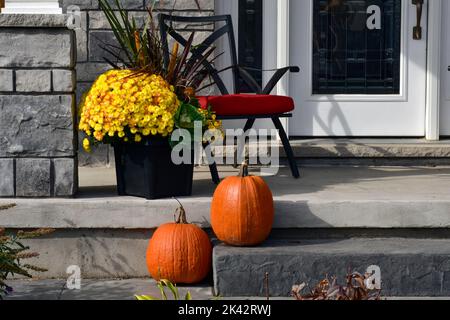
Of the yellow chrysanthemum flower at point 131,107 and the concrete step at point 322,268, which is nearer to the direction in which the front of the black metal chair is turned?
the concrete step

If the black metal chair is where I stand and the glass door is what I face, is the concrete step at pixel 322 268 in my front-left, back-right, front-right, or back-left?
back-right

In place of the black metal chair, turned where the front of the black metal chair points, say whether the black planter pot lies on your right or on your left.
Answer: on your right

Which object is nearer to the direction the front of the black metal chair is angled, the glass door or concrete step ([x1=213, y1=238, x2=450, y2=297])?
the concrete step

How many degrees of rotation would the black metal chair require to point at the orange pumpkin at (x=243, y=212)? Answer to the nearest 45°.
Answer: approximately 45° to its right

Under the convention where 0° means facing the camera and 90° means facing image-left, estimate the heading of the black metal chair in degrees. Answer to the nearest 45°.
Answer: approximately 315°

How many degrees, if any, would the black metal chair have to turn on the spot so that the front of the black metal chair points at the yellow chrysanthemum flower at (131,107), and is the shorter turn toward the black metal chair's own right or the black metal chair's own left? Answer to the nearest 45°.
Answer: approximately 90° to the black metal chair's own right

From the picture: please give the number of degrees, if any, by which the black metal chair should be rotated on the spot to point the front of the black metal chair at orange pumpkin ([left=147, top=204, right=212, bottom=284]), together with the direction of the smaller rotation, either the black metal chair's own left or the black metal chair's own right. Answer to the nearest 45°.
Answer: approximately 45° to the black metal chair's own right

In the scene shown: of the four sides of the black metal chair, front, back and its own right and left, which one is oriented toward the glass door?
left
